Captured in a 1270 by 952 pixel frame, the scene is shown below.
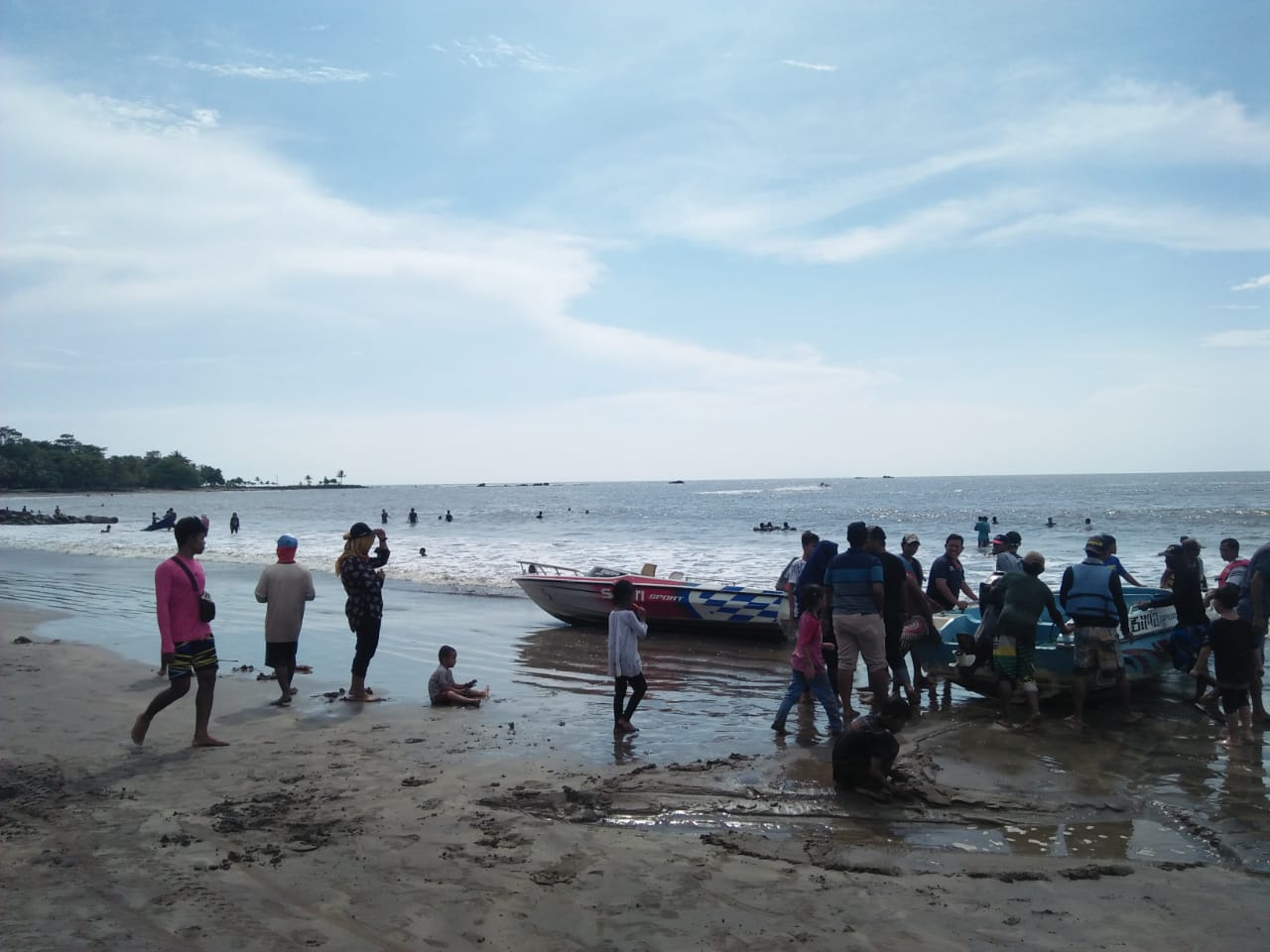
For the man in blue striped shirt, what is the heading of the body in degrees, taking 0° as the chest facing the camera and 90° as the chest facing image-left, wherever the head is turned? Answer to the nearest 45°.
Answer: approximately 180°

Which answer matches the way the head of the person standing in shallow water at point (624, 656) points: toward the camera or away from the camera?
away from the camera

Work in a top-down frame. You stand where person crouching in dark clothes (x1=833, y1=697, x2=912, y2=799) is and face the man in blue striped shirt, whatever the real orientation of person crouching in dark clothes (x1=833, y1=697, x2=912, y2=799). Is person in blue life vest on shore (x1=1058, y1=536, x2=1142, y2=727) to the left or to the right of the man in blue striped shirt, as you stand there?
right

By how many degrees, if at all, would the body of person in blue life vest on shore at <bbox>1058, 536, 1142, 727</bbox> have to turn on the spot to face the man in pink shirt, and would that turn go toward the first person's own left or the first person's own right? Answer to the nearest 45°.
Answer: approximately 135° to the first person's own left

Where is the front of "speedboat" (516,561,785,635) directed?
to the viewer's left

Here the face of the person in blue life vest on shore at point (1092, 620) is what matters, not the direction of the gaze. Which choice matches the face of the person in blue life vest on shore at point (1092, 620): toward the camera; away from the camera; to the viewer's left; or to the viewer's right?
away from the camera

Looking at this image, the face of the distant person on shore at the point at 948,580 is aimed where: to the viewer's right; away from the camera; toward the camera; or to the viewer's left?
toward the camera
